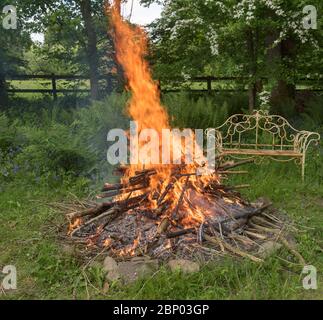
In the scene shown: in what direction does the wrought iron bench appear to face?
toward the camera

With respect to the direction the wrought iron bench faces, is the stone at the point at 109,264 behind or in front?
in front

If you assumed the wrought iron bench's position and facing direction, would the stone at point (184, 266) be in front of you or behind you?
in front

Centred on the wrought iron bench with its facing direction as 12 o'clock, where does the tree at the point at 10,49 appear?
The tree is roughly at 4 o'clock from the wrought iron bench.

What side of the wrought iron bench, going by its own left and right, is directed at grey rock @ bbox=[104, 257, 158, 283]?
front

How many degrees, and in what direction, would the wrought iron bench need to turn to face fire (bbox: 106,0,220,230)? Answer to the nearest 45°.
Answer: approximately 45° to its right

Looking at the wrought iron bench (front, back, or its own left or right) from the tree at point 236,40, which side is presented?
back

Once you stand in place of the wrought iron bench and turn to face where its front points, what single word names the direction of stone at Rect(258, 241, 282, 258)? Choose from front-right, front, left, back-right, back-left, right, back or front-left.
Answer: front

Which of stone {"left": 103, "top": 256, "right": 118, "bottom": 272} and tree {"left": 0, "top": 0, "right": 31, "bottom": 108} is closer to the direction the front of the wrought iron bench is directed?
the stone

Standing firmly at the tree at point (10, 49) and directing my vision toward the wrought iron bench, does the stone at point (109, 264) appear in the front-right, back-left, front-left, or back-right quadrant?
front-right

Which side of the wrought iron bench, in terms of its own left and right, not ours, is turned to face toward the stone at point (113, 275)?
front

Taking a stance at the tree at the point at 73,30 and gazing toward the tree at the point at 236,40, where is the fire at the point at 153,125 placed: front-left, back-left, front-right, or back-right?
front-right

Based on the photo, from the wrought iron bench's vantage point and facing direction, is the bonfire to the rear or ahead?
ahead
